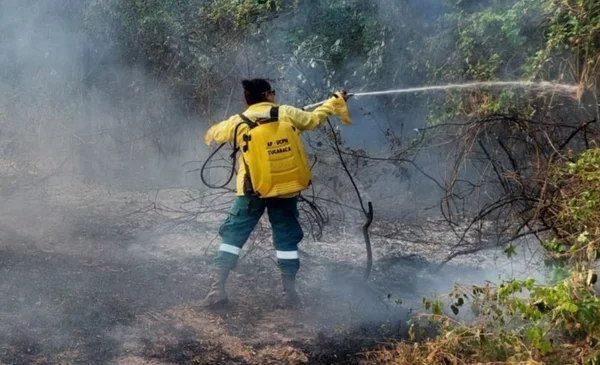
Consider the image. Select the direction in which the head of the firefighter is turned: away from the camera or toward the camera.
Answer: away from the camera

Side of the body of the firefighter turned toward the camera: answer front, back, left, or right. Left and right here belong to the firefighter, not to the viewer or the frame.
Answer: back
